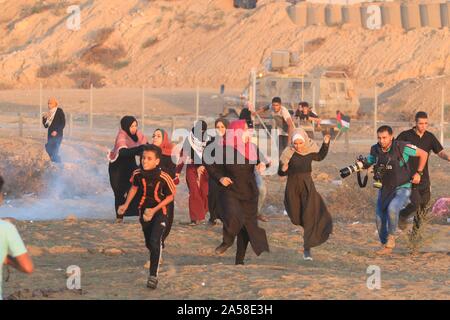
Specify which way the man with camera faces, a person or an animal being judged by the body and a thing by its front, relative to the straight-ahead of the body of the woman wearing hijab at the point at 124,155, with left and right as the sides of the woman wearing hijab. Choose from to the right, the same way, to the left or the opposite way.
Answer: to the right

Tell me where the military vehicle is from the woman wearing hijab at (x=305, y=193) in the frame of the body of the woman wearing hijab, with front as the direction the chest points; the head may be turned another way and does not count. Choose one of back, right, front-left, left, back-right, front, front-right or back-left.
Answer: back

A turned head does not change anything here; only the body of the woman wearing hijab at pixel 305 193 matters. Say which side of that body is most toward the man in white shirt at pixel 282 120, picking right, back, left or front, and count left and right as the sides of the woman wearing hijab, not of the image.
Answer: back

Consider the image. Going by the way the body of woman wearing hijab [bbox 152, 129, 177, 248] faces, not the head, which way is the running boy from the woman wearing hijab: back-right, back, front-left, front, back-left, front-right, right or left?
front-left

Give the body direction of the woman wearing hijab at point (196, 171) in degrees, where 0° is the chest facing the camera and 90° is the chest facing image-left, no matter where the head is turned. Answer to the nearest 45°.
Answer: approximately 315°
